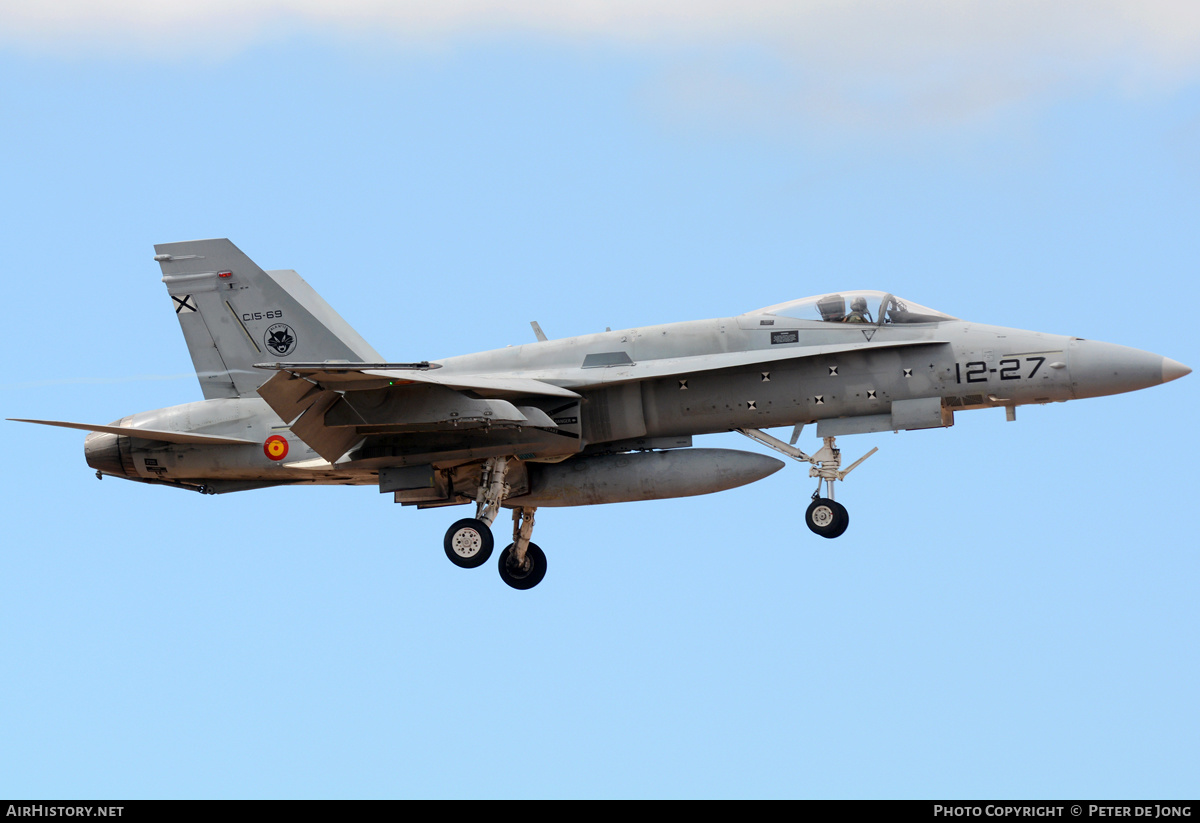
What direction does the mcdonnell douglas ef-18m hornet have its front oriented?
to the viewer's right
